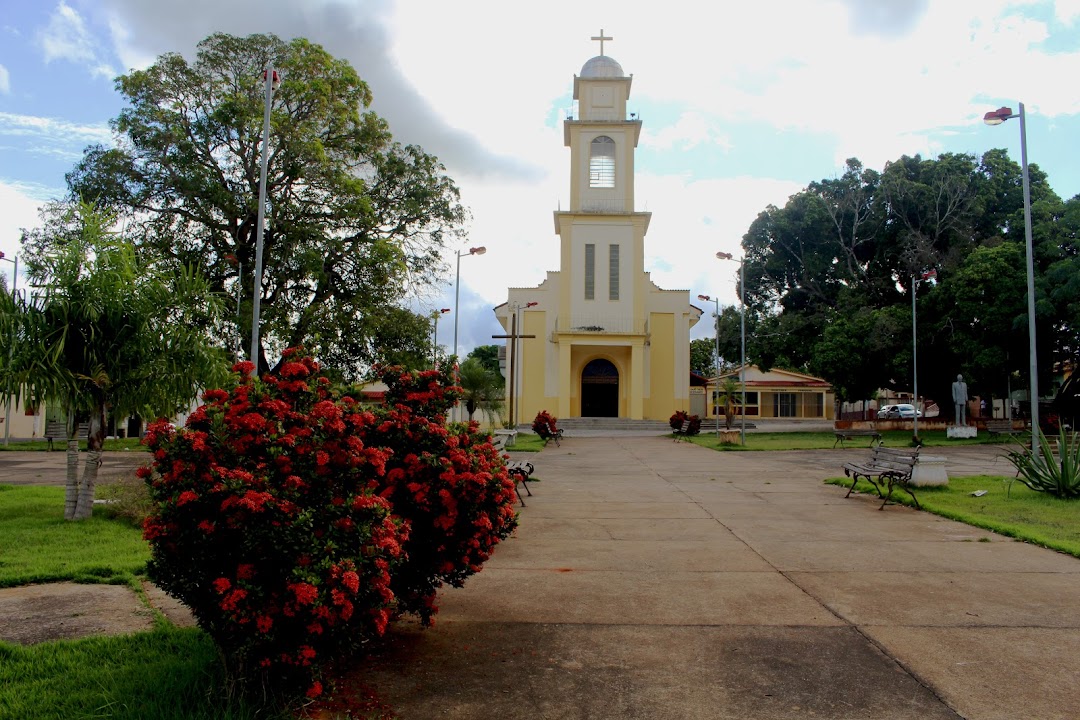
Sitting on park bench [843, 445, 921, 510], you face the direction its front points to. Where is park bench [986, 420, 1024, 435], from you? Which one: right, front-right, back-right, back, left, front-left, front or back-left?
back-right

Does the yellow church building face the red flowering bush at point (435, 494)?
yes

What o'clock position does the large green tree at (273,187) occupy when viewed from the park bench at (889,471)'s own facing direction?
The large green tree is roughly at 2 o'clock from the park bench.

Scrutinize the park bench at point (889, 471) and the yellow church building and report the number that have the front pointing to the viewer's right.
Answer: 0

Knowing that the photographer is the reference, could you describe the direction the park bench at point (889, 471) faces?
facing the viewer and to the left of the viewer

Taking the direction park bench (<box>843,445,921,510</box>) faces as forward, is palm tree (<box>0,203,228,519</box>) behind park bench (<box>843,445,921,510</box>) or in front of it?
in front

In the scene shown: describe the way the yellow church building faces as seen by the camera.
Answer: facing the viewer

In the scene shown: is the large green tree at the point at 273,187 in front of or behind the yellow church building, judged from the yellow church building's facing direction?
in front

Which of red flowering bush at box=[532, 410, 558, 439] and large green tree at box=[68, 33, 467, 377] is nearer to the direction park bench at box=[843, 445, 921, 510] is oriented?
the large green tree

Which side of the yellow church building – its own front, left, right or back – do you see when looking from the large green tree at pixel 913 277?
left

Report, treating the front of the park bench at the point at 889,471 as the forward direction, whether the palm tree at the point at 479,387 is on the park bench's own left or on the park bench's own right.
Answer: on the park bench's own right
